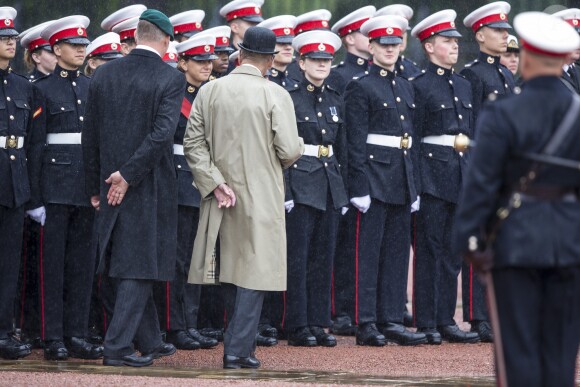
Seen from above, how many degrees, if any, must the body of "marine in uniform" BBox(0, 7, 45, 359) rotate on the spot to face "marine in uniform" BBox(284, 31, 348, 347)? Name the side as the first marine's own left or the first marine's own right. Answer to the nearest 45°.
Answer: approximately 45° to the first marine's own left

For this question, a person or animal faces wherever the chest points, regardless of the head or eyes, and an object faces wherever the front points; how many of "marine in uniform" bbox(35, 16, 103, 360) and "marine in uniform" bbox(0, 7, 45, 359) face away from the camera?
0

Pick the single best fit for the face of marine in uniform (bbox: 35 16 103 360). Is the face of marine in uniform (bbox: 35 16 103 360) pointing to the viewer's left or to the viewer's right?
to the viewer's right

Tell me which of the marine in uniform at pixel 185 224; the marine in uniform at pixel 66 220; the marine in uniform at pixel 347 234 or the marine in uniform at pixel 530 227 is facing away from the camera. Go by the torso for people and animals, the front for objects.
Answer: the marine in uniform at pixel 530 227

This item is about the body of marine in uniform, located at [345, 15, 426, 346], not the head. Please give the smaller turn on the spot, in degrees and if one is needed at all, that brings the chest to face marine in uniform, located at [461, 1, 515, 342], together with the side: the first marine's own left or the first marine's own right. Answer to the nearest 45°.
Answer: approximately 90° to the first marine's own left

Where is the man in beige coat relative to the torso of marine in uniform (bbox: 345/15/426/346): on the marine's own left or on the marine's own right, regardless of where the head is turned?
on the marine's own right

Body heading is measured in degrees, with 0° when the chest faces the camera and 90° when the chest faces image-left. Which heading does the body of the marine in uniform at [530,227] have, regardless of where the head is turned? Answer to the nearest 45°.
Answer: approximately 180°
